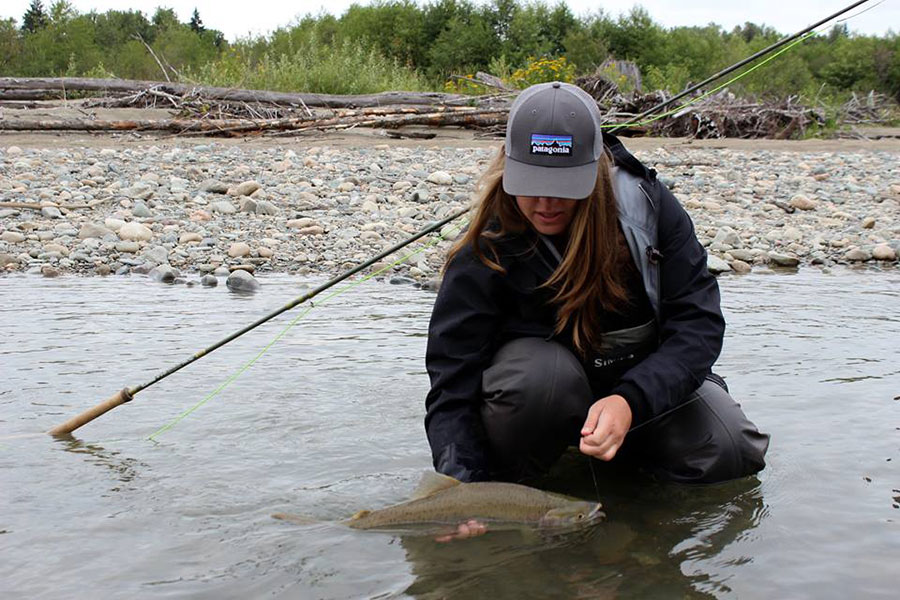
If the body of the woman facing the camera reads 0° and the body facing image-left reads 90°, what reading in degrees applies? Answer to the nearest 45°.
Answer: approximately 0°

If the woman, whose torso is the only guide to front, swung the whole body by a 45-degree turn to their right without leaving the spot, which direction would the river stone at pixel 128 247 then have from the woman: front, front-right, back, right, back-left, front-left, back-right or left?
right

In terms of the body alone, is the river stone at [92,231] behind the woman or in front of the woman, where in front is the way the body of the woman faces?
behind

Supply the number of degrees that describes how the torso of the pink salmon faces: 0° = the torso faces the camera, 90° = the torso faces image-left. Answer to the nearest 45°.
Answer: approximately 270°

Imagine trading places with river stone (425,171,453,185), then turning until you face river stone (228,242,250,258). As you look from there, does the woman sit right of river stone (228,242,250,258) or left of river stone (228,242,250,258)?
left

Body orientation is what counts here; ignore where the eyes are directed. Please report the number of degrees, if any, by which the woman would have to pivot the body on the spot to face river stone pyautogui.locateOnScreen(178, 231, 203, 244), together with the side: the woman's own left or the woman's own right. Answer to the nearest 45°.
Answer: approximately 135° to the woman's own right

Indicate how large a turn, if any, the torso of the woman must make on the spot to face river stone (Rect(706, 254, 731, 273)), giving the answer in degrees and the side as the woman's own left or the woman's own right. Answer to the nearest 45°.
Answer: approximately 180°

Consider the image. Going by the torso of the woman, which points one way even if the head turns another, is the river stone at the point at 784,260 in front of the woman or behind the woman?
behind

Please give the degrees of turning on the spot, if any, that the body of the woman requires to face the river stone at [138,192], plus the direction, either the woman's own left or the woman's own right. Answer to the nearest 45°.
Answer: approximately 135° to the woman's own right

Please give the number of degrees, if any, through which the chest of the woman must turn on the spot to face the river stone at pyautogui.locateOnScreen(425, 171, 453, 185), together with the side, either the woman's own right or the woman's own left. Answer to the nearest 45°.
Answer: approximately 180°

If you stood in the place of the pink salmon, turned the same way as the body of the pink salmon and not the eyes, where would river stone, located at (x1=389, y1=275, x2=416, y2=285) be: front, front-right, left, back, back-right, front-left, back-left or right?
left
